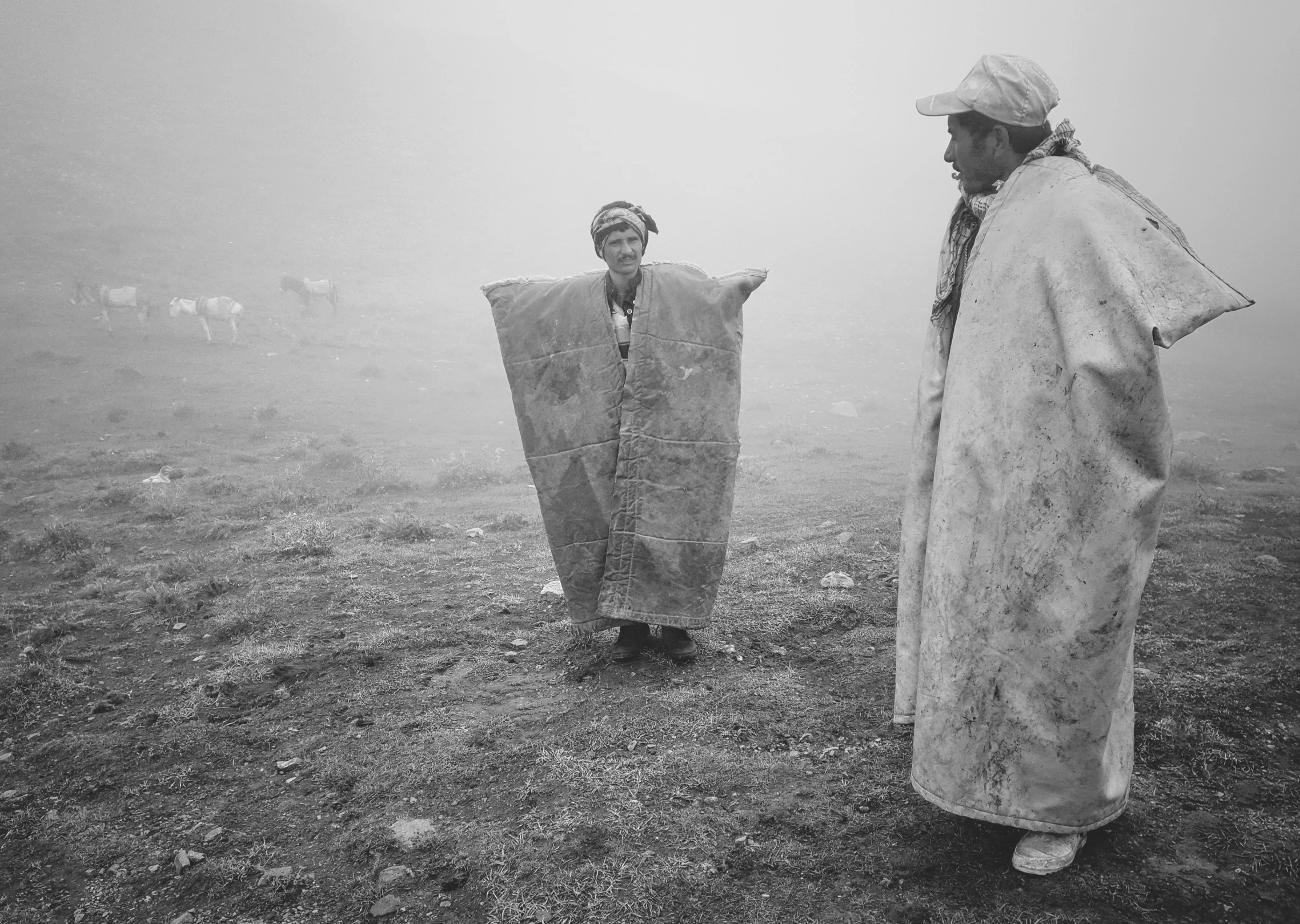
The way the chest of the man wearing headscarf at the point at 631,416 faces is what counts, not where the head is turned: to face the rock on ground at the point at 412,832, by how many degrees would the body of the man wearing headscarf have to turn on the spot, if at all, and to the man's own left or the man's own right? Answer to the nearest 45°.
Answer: approximately 45° to the man's own right

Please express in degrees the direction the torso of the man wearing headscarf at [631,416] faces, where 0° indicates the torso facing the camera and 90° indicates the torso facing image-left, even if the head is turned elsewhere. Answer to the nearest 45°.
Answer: approximately 0°

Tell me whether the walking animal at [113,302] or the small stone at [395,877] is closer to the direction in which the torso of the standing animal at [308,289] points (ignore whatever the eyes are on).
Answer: the walking animal

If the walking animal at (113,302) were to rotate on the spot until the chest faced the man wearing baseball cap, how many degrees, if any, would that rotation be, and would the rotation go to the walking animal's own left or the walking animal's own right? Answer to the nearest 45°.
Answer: approximately 90° to the walking animal's own left

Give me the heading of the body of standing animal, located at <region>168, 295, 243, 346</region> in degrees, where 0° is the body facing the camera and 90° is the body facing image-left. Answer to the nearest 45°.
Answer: approximately 90°

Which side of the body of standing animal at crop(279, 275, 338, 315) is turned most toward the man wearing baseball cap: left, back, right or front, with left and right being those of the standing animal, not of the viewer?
left

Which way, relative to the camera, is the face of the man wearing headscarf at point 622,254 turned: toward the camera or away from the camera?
toward the camera

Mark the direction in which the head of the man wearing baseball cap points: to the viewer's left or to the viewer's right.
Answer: to the viewer's left

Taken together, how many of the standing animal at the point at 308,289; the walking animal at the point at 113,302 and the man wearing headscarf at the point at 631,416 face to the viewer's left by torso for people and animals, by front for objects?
2

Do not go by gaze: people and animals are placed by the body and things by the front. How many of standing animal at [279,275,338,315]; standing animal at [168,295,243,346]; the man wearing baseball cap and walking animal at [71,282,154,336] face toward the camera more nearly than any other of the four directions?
0

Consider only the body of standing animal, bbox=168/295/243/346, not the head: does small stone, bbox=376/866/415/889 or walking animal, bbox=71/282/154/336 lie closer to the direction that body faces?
the walking animal

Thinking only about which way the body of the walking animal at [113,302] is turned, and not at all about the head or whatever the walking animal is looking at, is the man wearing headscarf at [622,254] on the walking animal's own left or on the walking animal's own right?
on the walking animal's own left

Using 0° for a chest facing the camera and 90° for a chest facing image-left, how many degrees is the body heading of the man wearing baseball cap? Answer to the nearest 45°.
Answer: approximately 90°

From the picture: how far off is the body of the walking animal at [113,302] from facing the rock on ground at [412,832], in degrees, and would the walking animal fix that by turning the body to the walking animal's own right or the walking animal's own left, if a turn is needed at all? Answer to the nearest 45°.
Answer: approximately 90° to the walking animal's own left

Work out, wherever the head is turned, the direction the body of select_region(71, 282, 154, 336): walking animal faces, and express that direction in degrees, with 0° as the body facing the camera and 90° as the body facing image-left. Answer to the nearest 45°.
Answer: approximately 90°

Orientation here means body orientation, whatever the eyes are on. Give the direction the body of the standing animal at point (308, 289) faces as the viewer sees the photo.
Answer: to the viewer's left
